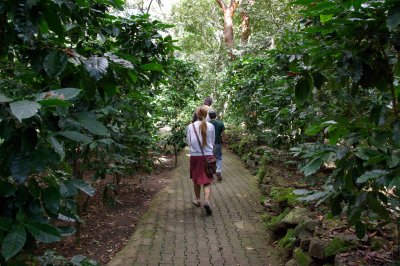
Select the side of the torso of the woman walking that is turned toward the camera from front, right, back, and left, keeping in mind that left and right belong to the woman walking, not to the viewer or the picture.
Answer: back

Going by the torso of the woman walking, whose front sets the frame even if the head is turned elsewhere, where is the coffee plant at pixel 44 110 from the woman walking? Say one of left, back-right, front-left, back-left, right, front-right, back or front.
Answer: back

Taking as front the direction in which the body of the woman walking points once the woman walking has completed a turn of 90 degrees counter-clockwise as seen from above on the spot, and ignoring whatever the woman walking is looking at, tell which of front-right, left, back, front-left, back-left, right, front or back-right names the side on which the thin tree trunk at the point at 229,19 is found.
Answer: right
